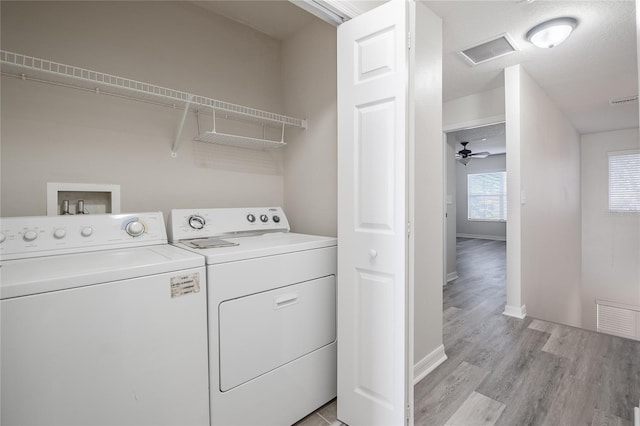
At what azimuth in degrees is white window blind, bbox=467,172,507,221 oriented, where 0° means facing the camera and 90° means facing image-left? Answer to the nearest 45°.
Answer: approximately 0°

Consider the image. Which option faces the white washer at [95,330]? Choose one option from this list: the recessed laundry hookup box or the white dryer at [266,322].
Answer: the recessed laundry hookup box

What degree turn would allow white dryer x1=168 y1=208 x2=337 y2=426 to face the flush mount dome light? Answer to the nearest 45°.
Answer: approximately 45° to its left

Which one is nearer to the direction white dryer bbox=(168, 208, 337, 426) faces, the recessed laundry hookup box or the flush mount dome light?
the flush mount dome light

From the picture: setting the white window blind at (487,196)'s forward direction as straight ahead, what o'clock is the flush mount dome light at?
The flush mount dome light is roughly at 12 o'clock from the white window blind.

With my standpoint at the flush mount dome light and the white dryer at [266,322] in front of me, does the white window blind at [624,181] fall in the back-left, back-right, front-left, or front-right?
back-right

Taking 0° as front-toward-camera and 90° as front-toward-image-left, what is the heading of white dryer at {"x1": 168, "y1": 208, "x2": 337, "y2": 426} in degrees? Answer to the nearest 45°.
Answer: approximately 315°

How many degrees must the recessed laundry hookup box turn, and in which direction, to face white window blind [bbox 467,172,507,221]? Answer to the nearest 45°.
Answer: approximately 90° to its left

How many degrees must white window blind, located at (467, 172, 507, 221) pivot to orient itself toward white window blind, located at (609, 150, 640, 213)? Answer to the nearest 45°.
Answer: approximately 45° to its left

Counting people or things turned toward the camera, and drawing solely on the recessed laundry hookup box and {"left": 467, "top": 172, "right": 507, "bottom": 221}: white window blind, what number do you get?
2

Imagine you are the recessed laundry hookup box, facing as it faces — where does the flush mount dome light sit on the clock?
The flush mount dome light is roughly at 10 o'clock from the recessed laundry hookup box.

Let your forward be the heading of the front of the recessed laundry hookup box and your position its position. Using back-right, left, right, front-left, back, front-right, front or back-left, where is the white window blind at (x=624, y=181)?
left
